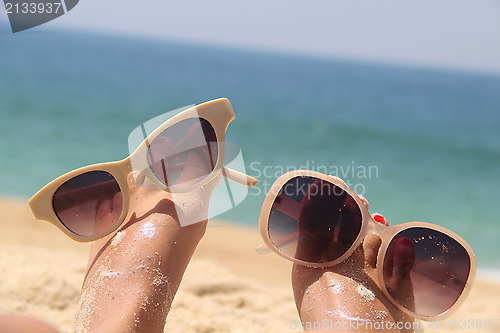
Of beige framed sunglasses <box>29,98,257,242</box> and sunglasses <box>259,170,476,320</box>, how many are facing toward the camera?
2

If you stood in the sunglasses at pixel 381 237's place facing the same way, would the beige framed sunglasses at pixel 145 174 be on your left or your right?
on your right

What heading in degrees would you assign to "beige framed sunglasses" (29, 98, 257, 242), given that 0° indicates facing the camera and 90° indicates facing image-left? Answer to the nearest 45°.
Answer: approximately 0°

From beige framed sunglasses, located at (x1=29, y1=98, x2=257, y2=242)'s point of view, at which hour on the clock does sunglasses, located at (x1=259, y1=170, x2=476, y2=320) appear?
The sunglasses is roughly at 10 o'clock from the beige framed sunglasses.
